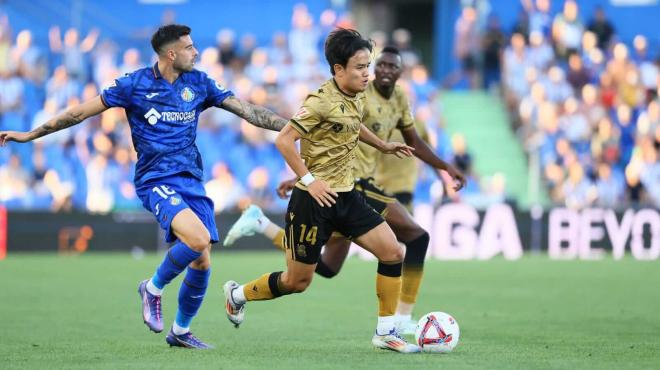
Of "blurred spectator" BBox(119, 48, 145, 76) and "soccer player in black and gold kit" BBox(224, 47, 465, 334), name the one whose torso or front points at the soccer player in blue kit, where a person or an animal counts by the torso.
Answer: the blurred spectator

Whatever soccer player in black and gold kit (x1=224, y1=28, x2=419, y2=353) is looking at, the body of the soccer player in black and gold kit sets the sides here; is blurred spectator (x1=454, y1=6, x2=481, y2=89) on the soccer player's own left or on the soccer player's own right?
on the soccer player's own left

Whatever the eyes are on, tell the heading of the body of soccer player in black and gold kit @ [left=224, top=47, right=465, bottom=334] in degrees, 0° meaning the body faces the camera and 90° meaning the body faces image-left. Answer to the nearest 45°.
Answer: approximately 315°

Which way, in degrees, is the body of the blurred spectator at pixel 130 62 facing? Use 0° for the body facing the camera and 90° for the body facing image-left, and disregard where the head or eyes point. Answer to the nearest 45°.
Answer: approximately 0°

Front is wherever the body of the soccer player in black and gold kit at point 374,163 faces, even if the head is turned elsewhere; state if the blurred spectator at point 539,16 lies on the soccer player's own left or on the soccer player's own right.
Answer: on the soccer player's own left

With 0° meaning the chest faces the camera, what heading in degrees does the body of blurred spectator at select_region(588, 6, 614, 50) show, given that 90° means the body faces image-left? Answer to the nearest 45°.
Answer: approximately 0°

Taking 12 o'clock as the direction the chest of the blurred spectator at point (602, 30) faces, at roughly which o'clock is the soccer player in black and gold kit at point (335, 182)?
The soccer player in black and gold kit is roughly at 12 o'clock from the blurred spectator.

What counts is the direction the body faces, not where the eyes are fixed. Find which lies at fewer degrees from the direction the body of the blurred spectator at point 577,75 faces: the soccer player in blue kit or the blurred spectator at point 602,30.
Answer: the soccer player in blue kit

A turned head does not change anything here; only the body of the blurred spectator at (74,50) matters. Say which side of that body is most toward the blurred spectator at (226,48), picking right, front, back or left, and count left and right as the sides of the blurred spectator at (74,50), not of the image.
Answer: left

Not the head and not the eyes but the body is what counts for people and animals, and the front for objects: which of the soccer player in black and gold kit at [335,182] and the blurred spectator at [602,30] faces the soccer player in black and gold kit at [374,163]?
the blurred spectator

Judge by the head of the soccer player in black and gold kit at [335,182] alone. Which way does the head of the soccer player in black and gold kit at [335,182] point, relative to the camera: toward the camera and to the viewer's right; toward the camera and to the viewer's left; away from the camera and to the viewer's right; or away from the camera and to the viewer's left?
toward the camera and to the viewer's right
